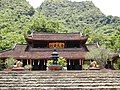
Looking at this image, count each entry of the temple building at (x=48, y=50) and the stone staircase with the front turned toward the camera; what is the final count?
2

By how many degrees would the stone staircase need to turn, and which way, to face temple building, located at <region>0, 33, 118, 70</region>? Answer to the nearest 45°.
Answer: approximately 180°

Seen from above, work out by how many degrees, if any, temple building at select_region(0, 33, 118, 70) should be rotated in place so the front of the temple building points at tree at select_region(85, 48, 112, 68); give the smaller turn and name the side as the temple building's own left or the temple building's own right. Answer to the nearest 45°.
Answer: approximately 45° to the temple building's own left

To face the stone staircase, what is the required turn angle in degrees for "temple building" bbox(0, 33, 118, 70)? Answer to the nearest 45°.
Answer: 0° — it already faces it

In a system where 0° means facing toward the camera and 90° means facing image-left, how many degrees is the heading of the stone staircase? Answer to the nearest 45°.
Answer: approximately 0°

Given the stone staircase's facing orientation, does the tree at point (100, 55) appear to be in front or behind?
behind
